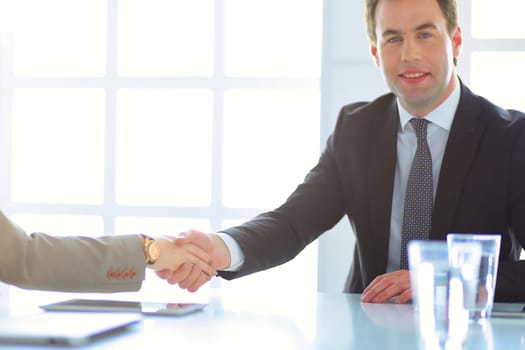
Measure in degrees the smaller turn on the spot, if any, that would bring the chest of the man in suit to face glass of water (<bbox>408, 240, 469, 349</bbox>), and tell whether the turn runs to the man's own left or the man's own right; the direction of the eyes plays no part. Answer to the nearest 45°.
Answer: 0° — they already face it

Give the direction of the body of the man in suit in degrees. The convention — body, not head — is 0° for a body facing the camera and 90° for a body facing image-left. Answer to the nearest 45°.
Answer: approximately 0°

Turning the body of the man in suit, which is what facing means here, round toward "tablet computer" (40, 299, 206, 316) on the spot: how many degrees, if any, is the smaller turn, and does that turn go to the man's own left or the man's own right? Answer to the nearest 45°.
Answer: approximately 45° to the man's own right
